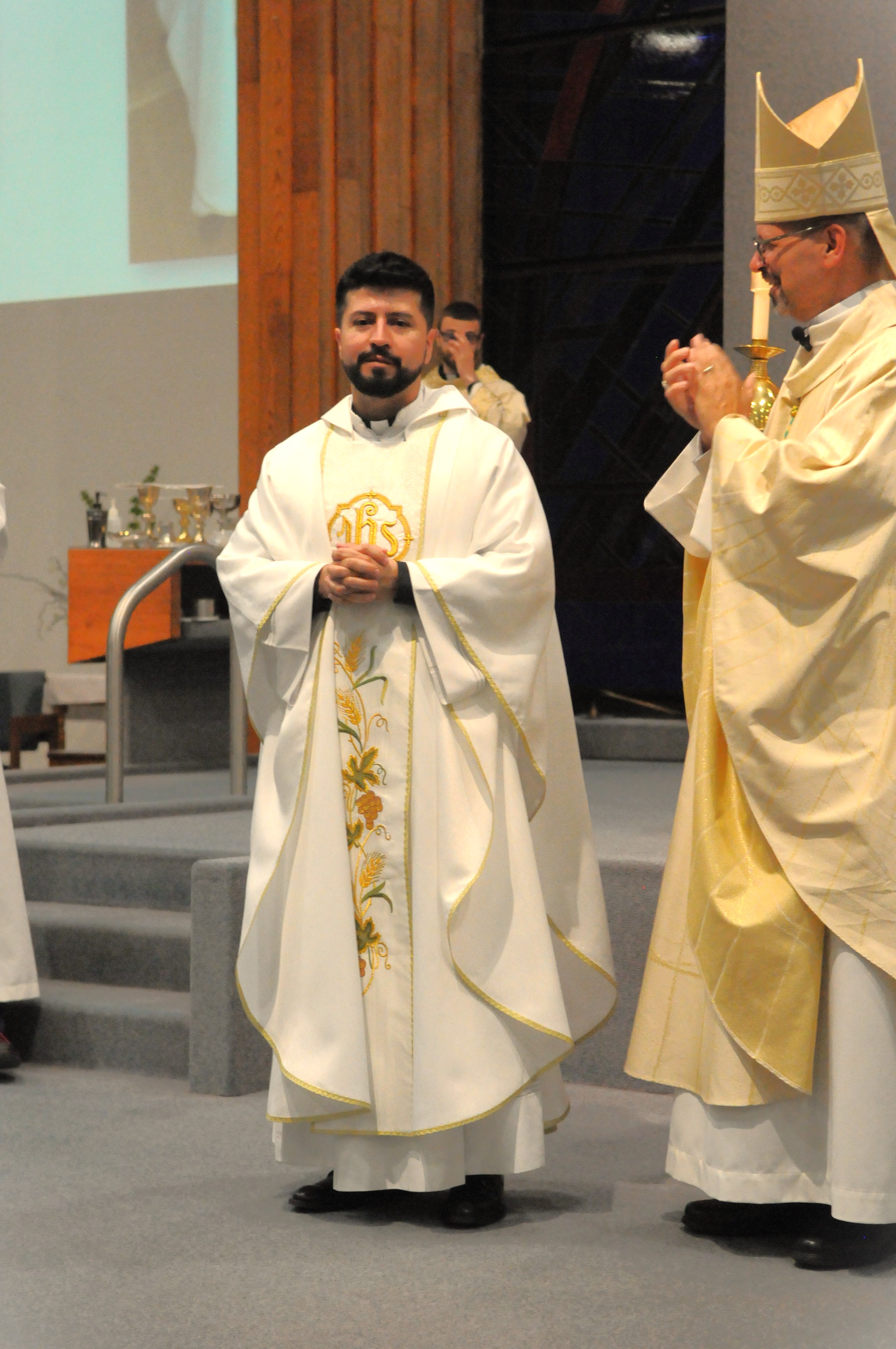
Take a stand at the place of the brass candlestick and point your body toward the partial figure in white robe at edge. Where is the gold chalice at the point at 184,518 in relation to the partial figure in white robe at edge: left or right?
right

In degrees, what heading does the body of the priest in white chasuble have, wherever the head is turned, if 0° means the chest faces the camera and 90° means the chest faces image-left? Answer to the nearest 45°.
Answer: approximately 0°

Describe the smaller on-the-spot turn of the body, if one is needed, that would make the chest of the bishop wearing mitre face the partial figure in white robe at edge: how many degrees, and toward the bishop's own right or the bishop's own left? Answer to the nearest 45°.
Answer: approximately 45° to the bishop's own right

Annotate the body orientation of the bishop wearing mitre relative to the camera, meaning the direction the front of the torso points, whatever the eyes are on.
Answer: to the viewer's left

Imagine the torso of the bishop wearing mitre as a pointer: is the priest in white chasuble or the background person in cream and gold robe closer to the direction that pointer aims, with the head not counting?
the priest in white chasuble

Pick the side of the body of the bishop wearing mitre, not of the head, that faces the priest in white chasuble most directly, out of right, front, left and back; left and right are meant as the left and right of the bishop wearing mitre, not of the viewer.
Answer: front

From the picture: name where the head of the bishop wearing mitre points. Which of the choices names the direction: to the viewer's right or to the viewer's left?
to the viewer's left

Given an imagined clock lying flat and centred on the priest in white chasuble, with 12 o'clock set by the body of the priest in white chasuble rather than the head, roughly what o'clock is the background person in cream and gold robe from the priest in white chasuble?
The background person in cream and gold robe is roughly at 6 o'clock from the priest in white chasuble.

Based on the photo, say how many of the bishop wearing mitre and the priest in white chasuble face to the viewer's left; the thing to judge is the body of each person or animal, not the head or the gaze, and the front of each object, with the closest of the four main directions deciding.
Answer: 1

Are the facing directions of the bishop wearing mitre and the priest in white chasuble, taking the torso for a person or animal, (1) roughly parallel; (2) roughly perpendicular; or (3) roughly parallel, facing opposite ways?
roughly perpendicular
